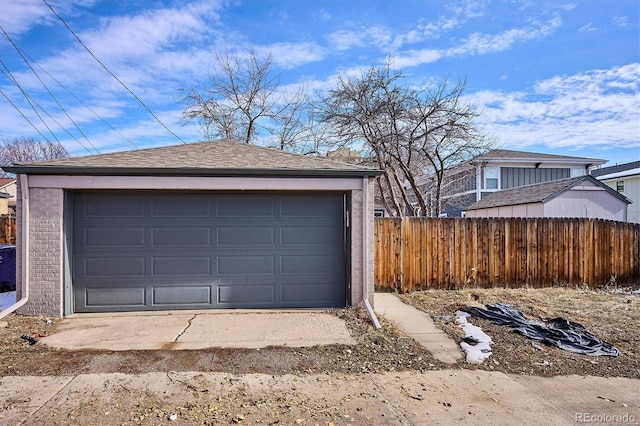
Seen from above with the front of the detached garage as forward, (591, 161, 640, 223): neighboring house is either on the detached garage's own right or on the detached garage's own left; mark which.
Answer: on the detached garage's own left

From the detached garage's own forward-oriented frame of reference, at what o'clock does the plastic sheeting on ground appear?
The plastic sheeting on ground is roughly at 10 o'clock from the detached garage.

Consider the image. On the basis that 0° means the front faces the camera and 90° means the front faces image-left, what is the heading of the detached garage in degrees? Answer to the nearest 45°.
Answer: approximately 0°

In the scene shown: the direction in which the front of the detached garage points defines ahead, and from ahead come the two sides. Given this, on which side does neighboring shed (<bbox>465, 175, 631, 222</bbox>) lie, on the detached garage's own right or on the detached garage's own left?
on the detached garage's own left

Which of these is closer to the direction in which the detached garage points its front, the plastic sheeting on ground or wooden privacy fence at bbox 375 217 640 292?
the plastic sheeting on ground

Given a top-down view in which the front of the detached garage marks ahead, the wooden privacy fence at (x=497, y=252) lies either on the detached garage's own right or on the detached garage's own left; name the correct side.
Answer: on the detached garage's own left

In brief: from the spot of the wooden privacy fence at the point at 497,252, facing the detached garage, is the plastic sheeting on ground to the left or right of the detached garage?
left
